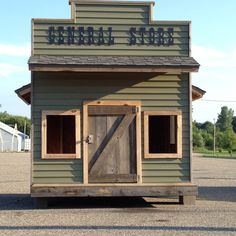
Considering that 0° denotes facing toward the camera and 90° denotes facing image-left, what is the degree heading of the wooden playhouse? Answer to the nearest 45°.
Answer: approximately 0°
